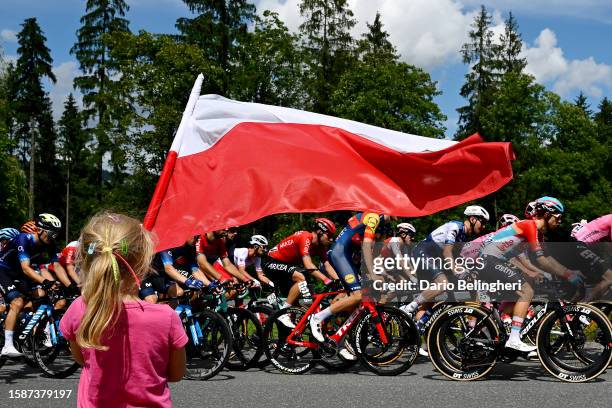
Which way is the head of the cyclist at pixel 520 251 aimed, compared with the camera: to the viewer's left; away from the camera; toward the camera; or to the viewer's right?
to the viewer's right

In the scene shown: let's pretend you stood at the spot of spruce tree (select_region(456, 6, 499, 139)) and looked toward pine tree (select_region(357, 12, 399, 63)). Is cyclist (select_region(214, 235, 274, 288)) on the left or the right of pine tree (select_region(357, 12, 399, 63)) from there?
left

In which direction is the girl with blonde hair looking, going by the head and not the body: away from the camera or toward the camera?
away from the camera

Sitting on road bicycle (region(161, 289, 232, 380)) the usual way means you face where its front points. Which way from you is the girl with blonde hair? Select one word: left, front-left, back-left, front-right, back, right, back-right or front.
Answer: right

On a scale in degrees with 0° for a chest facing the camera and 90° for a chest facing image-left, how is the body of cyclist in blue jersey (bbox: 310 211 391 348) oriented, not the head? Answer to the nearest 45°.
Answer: approximately 270°

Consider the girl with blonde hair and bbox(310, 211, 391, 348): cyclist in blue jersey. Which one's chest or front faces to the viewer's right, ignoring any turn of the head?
the cyclist in blue jersey

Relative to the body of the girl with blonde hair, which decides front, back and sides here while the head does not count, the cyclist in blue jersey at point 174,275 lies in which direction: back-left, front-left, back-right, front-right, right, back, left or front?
front

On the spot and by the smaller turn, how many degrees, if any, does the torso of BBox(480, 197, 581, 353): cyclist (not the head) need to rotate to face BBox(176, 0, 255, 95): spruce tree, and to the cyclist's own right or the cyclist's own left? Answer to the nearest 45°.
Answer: approximately 135° to the cyclist's own left

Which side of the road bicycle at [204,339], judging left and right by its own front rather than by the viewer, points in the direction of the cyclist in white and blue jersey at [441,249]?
front

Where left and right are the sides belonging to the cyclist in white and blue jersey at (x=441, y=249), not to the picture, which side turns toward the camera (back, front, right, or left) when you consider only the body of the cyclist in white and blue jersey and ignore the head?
right

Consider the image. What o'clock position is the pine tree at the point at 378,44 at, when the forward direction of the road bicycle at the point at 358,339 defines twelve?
The pine tree is roughly at 9 o'clock from the road bicycle.

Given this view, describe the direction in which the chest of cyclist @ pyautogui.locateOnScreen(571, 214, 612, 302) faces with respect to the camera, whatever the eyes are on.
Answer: to the viewer's right

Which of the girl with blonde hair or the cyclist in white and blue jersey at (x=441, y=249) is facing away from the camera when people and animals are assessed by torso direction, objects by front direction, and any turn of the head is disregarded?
the girl with blonde hair

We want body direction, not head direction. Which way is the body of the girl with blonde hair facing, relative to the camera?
away from the camera

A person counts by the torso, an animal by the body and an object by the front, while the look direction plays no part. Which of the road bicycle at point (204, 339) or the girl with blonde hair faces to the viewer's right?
the road bicycle

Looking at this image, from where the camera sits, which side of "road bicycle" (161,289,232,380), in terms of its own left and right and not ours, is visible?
right
